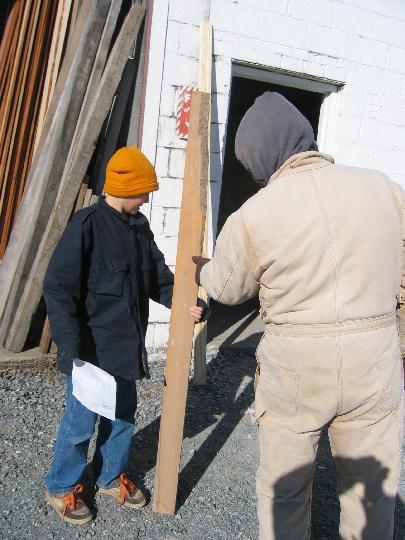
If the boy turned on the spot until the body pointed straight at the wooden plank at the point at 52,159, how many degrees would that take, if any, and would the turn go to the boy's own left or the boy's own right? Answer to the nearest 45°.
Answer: approximately 135° to the boy's own left

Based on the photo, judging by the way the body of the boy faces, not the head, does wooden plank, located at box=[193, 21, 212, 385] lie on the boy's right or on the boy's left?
on the boy's left

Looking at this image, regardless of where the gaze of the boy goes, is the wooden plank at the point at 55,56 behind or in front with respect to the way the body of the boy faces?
behind

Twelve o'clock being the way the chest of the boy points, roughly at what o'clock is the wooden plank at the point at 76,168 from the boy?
The wooden plank is roughly at 7 o'clock from the boy.
